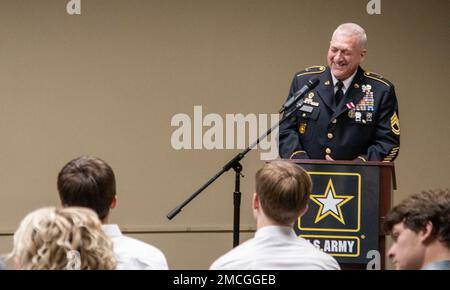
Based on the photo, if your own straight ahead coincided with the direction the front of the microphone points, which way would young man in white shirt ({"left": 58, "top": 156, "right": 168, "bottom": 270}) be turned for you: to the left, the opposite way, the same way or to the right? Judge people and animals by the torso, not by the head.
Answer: to the left

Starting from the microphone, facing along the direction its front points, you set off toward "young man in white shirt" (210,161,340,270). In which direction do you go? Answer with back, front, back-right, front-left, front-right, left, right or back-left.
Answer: right

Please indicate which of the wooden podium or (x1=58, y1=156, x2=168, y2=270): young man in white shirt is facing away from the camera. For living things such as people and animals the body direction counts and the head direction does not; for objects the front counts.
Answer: the young man in white shirt

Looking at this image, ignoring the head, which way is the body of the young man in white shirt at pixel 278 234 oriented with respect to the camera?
away from the camera

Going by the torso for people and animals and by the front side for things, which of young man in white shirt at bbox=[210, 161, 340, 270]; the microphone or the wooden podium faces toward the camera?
the wooden podium

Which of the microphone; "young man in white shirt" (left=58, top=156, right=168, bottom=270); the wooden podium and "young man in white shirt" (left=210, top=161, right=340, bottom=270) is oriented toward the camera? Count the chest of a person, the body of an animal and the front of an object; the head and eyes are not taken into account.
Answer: the wooden podium

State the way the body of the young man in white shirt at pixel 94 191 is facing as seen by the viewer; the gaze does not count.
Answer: away from the camera

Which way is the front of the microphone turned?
to the viewer's right

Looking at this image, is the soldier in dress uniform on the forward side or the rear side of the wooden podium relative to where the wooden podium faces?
on the rear side

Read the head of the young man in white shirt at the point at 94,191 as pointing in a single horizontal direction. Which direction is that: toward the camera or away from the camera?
away from the camera

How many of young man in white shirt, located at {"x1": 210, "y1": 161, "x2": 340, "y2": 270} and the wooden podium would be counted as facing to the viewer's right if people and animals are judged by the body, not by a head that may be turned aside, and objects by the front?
0

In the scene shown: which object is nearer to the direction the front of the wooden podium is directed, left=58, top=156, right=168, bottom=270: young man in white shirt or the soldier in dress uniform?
the young man in white shirt

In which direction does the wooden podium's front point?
toward the camera

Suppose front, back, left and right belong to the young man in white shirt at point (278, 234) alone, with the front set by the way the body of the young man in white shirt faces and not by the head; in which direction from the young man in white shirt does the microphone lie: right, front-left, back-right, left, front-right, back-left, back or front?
front

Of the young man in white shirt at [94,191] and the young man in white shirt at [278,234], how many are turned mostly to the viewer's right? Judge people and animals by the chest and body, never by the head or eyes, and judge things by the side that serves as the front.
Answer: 0

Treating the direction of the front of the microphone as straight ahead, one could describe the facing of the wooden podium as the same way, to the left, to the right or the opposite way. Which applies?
to the right

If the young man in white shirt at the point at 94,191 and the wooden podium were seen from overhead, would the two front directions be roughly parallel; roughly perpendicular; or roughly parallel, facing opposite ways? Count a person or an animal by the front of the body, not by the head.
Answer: roughly parallel, facing opposite ways

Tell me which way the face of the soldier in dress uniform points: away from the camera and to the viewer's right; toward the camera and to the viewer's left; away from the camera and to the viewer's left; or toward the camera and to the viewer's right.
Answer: toward the camera and to the viewer's left
